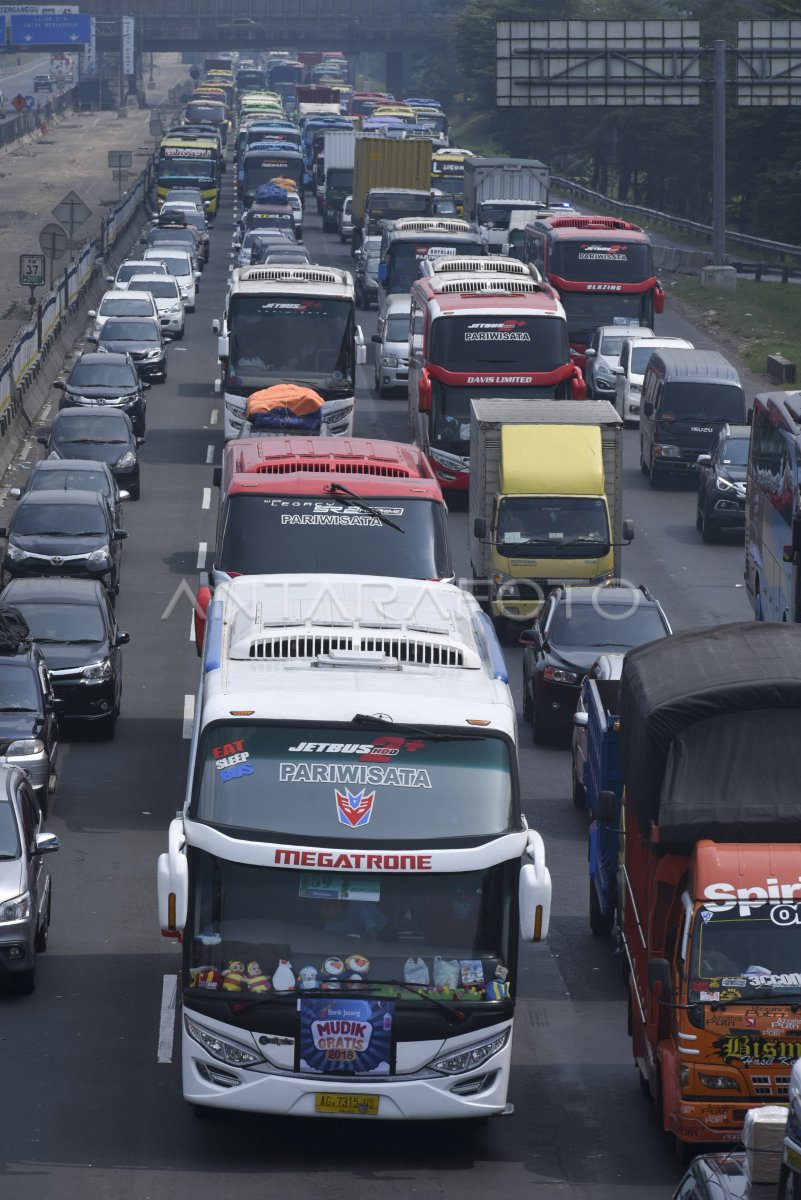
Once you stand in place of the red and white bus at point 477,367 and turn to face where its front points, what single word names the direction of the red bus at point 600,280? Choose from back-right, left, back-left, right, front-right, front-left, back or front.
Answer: back

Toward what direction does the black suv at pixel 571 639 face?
toward the camera

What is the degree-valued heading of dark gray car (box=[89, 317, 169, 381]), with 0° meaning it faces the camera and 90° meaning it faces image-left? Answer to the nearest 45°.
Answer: approximately 0°

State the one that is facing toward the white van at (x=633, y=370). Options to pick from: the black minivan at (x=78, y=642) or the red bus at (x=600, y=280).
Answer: the red bus

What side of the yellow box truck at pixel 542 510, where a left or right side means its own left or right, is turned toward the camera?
front

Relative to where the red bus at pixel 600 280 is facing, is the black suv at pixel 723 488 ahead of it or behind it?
ahead

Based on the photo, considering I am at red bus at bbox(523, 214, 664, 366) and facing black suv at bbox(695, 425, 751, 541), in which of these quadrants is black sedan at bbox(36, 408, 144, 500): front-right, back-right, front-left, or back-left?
front-right

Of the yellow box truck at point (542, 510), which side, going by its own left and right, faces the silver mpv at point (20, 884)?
front

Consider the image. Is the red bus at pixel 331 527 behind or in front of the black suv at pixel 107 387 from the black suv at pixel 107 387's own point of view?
in front

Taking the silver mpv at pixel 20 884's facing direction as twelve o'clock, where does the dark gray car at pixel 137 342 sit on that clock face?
The dark gray car is roughly at 6 o'clock from the silver mpv.

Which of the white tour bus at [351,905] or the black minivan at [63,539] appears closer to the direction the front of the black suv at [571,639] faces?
the white tour bus

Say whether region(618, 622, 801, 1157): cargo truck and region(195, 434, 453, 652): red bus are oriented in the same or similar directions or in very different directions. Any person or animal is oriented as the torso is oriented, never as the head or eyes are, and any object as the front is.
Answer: same or similar directions

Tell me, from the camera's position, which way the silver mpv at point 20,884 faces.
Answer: facing the viewer

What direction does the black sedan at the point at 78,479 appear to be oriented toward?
toward the camera

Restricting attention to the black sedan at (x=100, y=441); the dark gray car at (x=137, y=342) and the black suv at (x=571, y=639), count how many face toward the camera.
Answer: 3

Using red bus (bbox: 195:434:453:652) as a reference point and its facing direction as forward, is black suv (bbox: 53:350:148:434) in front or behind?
behind

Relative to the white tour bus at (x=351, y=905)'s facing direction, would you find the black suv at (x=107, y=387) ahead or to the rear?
to the rear
